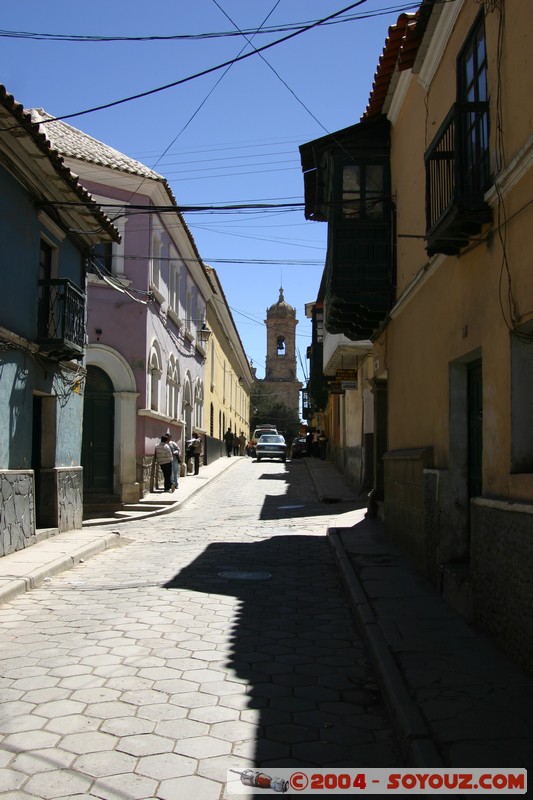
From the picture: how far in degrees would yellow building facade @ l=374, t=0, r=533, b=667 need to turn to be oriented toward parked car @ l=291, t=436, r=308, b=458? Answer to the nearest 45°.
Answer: approximately 90° to its right

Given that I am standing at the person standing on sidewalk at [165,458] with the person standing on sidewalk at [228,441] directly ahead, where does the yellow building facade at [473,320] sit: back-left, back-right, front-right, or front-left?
back-right

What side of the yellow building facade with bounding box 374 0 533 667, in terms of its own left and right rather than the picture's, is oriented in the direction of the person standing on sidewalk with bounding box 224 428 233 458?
right

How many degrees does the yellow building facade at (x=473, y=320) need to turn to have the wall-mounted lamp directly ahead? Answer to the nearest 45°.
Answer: approximately 45° to its right

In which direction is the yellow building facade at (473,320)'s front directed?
to the viewer's left

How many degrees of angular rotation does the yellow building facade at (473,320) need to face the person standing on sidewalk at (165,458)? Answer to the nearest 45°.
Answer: approximately 45° to its right
